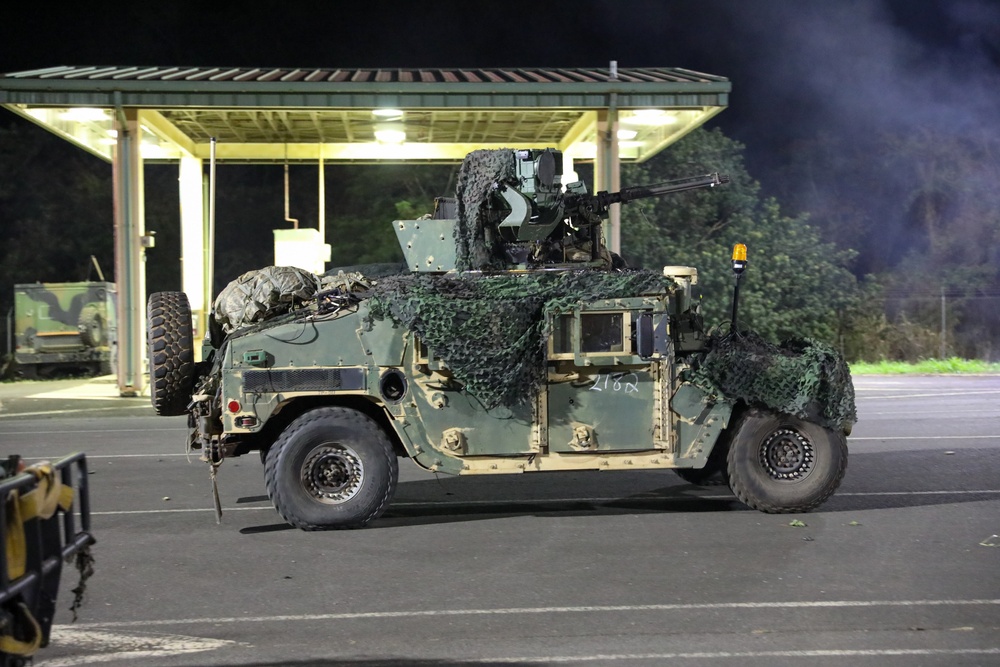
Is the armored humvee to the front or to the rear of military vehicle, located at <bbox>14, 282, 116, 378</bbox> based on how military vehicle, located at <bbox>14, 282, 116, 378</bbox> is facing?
to the rear

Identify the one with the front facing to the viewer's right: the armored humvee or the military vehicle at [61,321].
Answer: the armored humvee

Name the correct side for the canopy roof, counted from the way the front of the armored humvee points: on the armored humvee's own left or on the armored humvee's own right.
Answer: on the armored humvee's own left

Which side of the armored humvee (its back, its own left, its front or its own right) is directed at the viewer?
right

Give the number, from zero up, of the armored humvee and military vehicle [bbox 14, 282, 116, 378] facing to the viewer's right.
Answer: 1

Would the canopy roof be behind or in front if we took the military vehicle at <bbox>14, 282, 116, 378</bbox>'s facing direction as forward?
behind
